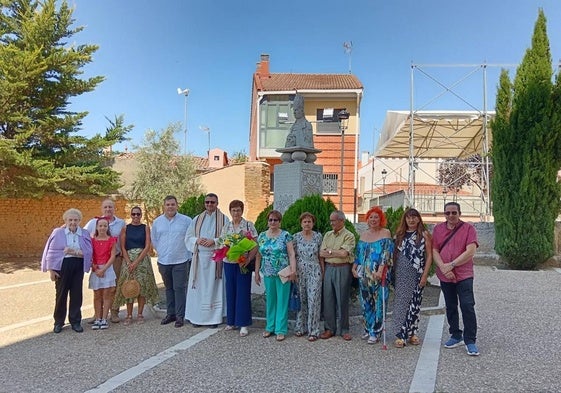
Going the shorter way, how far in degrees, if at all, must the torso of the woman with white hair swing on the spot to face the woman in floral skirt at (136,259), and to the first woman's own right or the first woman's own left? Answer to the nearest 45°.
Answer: approximately 90° to the first woman's own left

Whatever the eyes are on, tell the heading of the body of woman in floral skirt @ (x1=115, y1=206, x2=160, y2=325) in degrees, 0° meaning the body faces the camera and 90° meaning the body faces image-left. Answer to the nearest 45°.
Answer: approximately 0°

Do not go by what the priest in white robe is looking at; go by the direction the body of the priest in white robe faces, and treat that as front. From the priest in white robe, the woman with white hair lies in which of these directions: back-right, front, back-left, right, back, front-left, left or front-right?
right

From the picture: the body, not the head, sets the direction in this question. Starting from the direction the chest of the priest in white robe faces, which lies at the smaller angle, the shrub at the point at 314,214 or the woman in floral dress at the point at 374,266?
the woman in floral dress

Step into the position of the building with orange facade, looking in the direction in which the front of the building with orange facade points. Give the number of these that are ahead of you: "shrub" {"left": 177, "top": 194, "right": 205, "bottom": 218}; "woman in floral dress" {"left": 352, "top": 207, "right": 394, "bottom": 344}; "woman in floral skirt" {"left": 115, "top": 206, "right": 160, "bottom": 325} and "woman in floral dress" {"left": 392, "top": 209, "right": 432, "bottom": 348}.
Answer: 4
